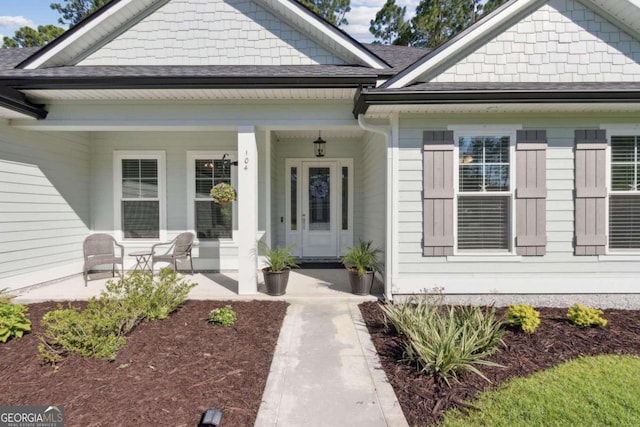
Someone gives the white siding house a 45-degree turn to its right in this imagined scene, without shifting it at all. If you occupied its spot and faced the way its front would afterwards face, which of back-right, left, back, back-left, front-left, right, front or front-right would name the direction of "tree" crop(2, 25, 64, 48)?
right

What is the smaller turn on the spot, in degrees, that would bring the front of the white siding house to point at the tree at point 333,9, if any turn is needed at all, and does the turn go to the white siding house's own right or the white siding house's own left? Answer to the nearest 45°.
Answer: approximately 180°

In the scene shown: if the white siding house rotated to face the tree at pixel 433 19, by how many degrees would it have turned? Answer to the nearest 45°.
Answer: approximately 180°

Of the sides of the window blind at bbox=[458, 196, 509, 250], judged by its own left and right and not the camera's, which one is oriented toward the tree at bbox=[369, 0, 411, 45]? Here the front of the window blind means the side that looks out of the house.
back

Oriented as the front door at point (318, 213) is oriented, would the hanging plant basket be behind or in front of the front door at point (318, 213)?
in front

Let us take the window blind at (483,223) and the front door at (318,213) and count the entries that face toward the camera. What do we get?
2

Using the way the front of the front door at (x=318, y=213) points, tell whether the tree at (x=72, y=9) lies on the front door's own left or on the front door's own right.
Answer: on the front door's own right

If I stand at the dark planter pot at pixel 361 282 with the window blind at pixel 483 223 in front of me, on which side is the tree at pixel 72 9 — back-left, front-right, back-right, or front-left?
back-left

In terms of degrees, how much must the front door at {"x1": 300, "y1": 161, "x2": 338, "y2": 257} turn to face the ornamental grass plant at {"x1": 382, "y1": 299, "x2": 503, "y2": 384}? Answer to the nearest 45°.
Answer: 0° — it already faces it

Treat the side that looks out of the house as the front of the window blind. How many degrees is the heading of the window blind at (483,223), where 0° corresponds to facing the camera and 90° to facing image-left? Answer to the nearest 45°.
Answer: approximately 0°
